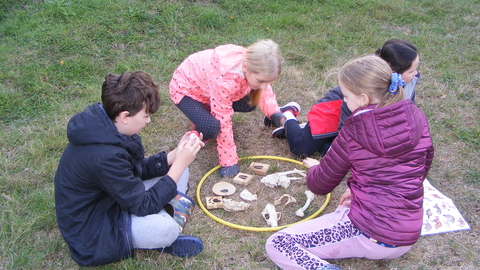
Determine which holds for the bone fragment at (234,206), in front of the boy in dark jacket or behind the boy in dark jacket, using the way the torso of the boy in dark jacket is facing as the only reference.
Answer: in front

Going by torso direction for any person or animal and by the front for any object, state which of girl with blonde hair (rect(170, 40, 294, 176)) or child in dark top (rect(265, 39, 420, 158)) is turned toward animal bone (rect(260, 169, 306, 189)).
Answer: the girl with blonde hair

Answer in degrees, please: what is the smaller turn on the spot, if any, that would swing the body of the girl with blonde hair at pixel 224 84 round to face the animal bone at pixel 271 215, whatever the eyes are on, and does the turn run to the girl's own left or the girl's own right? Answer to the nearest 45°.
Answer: approximately 45° to the girl's own right

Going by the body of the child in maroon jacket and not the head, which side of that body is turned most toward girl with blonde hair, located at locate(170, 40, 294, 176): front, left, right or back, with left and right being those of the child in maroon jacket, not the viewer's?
front

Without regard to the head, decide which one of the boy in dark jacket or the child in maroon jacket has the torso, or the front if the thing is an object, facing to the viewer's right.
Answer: the boy in dark jacket

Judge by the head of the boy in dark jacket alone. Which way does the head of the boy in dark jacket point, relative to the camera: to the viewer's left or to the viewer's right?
to the viewer's right

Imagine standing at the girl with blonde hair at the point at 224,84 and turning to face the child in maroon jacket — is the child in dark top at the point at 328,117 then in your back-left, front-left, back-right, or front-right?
front-left

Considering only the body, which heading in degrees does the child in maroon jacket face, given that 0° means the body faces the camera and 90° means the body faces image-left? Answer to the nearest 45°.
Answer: approximately 135°

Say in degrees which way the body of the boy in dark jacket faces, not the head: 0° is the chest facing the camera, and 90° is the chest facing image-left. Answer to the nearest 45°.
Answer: approximately 270°
